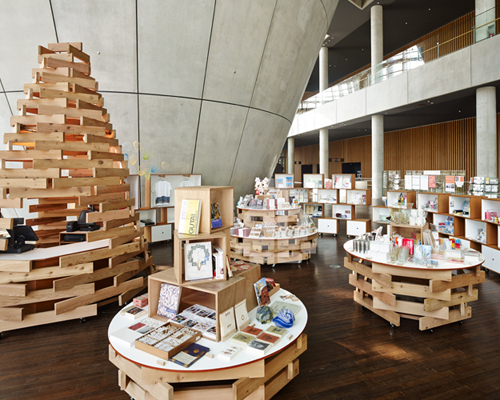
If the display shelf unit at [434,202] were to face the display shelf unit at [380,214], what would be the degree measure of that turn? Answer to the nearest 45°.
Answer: approximately 90° to its right

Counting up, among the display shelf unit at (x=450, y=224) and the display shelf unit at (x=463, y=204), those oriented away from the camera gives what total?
0

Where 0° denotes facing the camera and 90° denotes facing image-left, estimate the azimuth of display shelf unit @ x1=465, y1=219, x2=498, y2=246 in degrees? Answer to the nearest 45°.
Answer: approximately 45°

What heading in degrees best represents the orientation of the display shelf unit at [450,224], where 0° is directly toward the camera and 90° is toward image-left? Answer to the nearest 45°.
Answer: approximately 45°

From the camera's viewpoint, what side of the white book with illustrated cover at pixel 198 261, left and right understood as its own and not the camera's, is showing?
front

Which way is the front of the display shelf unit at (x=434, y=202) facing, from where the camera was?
facing the viewer and to the left of the viewer

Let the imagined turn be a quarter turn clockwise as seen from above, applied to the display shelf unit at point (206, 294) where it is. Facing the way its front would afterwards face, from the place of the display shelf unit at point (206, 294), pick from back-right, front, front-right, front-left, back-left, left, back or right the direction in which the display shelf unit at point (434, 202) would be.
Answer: right
